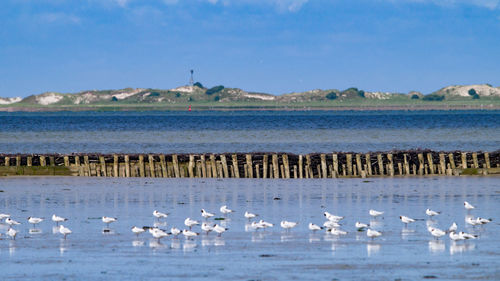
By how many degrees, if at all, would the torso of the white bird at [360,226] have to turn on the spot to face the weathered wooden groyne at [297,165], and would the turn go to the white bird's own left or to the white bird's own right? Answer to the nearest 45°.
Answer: approximately 90° to the white bird's own right

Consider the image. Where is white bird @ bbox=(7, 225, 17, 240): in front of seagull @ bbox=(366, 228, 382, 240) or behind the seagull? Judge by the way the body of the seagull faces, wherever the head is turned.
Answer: in front

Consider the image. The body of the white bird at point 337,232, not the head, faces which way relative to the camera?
to the viewer's left

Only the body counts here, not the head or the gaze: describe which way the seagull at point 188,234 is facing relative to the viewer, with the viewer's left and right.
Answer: facing to the left of the viewer

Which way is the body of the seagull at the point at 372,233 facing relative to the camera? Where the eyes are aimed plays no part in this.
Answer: to the viewer's left

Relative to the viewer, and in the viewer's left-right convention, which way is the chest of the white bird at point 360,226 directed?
facing to the left of the viewer
